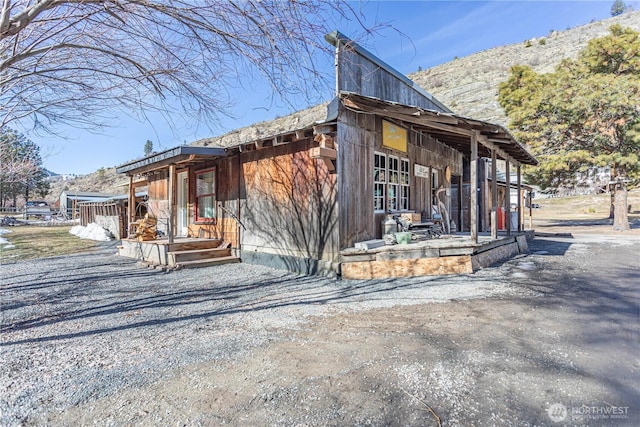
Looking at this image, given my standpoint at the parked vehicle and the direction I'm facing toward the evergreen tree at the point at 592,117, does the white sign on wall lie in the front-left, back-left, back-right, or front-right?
front-right

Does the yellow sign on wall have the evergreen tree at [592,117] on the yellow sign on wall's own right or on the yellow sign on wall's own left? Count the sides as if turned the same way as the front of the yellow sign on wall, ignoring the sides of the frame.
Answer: on the yellow sign on wall's own left

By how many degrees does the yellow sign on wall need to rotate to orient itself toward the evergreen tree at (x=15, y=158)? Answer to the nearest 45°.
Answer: approximately 135° to its right

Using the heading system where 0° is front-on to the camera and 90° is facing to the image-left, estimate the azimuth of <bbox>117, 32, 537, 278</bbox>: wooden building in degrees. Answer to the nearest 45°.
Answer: approximately 315°

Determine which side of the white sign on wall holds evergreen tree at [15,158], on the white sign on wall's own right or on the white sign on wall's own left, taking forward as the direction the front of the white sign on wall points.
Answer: on the white sign on wall's own right

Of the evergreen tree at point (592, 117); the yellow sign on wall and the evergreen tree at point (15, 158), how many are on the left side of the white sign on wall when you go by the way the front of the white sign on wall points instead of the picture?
1

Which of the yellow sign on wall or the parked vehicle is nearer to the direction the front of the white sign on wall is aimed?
the yellow sign on wall
